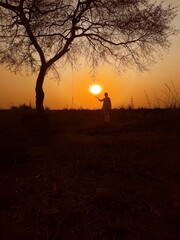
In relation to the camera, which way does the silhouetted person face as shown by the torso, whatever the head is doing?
to the viewer's left
